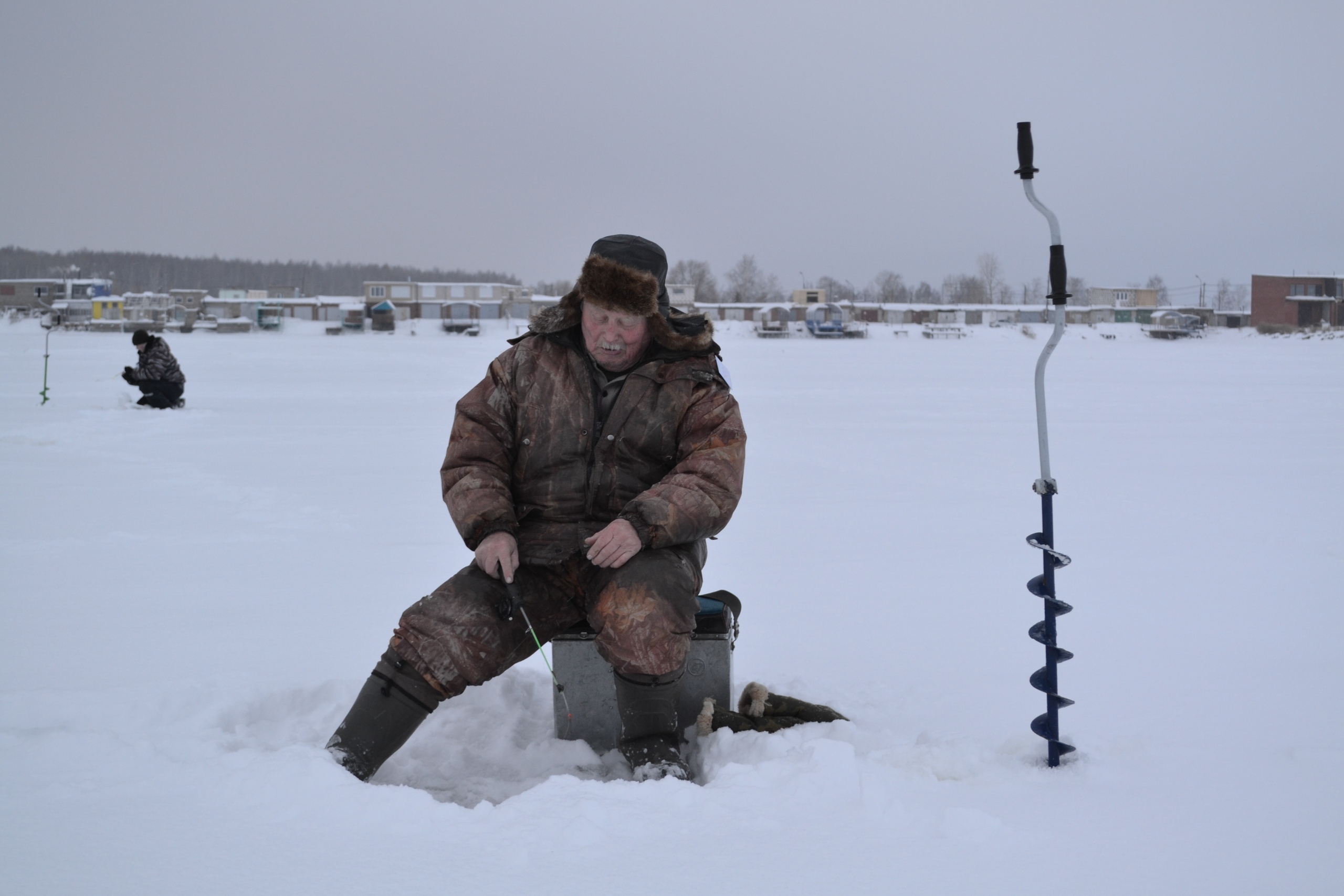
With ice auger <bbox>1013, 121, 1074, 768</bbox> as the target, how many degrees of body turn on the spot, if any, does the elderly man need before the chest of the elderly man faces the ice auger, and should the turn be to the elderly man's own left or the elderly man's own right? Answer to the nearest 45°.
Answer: approximately 45° to the elderly man's own left

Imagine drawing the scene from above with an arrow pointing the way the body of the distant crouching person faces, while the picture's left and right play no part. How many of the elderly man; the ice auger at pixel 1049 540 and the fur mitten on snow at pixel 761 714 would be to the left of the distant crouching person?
3

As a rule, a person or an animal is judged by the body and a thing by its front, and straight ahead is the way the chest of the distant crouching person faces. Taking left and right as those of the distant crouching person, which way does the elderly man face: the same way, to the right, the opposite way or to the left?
to the left

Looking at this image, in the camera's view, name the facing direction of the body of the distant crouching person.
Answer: to the viewer's left

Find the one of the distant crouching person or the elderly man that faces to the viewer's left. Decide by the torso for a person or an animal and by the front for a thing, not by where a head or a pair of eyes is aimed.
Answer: the distant crouching person

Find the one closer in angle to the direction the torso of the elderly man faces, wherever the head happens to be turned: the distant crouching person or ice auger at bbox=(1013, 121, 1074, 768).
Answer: the ice auger

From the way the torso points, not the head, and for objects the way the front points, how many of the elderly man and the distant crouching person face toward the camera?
1

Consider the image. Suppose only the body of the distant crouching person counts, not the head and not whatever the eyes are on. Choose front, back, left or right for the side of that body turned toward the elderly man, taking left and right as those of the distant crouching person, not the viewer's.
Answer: left

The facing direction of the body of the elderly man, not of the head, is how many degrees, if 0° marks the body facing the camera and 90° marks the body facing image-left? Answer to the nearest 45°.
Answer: approximately 0°
